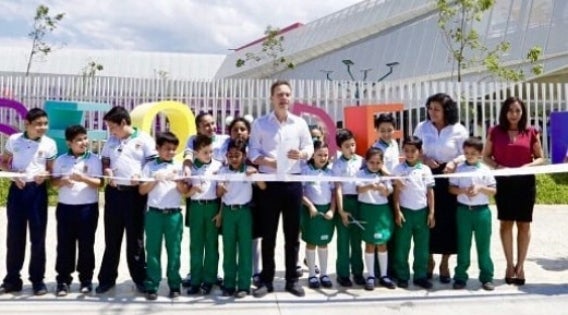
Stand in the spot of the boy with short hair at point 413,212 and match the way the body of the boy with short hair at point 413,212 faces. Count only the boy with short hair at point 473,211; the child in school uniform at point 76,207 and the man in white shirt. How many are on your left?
1

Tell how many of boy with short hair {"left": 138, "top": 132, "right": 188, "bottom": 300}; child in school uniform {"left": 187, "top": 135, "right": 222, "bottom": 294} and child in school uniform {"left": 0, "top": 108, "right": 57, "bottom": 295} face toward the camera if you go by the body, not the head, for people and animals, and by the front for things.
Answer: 3

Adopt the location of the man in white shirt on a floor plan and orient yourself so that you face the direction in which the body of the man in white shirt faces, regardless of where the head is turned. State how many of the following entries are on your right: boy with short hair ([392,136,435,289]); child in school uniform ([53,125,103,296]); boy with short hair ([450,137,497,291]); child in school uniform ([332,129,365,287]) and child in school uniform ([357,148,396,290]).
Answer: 1

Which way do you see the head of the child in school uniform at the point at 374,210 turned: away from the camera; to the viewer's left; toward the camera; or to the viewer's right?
toward the camera

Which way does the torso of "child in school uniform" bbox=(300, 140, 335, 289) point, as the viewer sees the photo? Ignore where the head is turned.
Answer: toward the camera

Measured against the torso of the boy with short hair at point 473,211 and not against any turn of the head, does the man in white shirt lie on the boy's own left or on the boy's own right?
on the boy's own right

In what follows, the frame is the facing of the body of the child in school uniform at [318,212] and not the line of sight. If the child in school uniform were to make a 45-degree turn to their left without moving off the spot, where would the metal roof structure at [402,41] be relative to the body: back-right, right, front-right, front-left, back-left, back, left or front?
back-left

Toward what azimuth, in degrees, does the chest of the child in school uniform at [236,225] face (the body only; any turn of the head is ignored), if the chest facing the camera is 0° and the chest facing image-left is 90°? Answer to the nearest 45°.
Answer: approximately 0°

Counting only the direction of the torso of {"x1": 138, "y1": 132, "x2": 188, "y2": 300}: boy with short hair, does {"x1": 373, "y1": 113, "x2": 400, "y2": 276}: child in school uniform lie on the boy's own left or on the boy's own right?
on the boy's own left

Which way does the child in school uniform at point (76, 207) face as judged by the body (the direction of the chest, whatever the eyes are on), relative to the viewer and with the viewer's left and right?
facing the viewer

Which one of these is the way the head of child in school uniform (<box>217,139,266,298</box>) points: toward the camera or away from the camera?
toward the camera

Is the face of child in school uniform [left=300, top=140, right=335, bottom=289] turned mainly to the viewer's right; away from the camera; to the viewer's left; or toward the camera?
toward the camera

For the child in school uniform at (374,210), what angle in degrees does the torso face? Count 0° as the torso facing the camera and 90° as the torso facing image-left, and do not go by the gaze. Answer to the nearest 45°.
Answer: approximately 0°

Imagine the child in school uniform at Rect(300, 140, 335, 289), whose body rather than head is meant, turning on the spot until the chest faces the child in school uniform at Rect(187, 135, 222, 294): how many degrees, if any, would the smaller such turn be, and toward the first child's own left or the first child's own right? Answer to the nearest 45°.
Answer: approximately 90° to the first child's own right

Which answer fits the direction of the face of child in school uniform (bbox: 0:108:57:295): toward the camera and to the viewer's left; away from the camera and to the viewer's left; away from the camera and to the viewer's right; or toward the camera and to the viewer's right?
toward the camera and to the viewer's right
